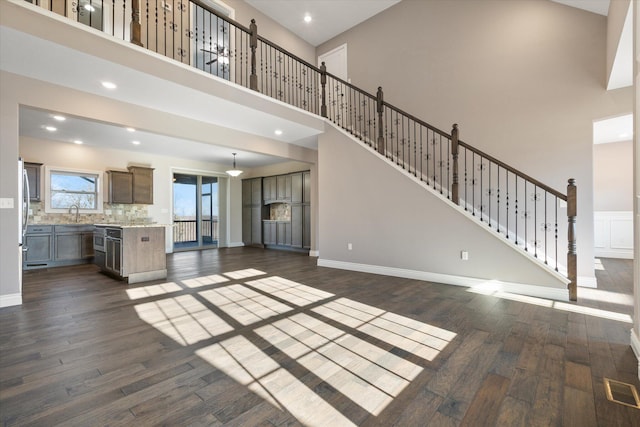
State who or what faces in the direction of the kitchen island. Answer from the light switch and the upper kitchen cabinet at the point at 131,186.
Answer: the upper kitchen cabinet

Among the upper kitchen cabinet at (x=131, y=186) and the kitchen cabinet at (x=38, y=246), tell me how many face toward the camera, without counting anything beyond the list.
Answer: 2

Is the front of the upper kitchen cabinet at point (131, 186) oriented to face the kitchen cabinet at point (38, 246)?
no

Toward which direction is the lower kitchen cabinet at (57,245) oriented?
toward the camera

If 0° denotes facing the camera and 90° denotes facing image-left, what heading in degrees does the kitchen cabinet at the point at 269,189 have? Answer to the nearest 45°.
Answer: approximately 45°

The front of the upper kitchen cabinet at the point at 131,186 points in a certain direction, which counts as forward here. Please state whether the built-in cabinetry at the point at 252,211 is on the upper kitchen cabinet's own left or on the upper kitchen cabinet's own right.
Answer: on the upper kitchen cabinet's own left

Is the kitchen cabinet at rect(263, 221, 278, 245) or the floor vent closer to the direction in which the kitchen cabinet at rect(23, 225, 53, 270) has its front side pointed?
the floor vent

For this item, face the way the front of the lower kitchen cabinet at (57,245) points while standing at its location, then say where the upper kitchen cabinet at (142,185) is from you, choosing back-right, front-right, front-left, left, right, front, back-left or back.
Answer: left

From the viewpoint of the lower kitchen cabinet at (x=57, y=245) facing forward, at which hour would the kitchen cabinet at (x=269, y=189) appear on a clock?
The kitchen cabinet is roughly at 9 o'clock from the lower kitchen cabinet.

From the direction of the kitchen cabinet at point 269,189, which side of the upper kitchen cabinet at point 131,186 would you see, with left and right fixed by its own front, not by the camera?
left

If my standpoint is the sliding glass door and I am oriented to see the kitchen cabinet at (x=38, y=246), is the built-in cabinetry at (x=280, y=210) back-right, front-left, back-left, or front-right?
back-left

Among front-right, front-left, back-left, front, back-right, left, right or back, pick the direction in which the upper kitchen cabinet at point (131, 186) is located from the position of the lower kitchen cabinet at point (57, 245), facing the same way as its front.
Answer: left

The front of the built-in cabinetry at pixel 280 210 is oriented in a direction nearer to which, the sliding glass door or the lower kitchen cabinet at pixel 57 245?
the lower kitchen cabinet

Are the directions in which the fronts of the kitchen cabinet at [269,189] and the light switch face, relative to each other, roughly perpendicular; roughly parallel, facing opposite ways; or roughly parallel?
roughly perpendicular

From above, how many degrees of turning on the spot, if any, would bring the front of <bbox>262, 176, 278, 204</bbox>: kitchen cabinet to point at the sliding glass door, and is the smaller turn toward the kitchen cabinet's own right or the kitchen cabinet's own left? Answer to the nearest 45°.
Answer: approximately 45° to the kitchen cabinet's own right

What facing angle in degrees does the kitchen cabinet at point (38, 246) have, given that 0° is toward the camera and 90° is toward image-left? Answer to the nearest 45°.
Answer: approximately 0°

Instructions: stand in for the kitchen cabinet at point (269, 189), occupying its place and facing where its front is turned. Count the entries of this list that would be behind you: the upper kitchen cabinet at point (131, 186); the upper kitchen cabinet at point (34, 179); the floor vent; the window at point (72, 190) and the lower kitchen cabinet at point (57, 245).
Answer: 0

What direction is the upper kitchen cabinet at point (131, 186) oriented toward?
toward the camera
